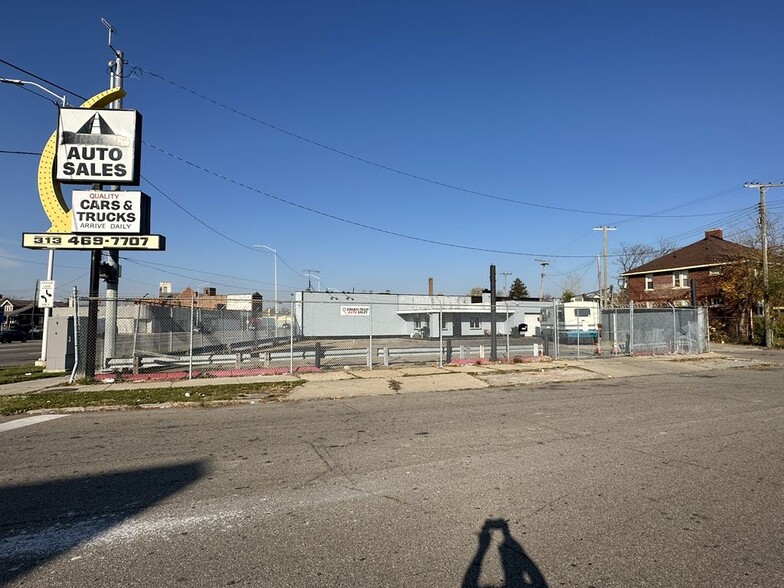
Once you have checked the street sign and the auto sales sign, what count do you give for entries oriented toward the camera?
2

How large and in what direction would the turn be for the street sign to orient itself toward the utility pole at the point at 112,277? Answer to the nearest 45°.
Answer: approximately 90° to its left

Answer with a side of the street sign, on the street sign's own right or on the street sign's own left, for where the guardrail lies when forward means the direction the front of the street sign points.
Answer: on the street sign's own left

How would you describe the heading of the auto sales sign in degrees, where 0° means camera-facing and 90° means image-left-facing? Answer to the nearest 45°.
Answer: approximately 0°

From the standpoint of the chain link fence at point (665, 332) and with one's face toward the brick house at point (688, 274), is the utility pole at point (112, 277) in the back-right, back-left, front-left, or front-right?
back-left

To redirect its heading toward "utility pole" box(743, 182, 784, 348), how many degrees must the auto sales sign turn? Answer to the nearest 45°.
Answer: approximately 90° to its left

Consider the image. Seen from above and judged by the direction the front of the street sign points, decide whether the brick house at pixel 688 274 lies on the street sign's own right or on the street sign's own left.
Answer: on the street sign's own left
